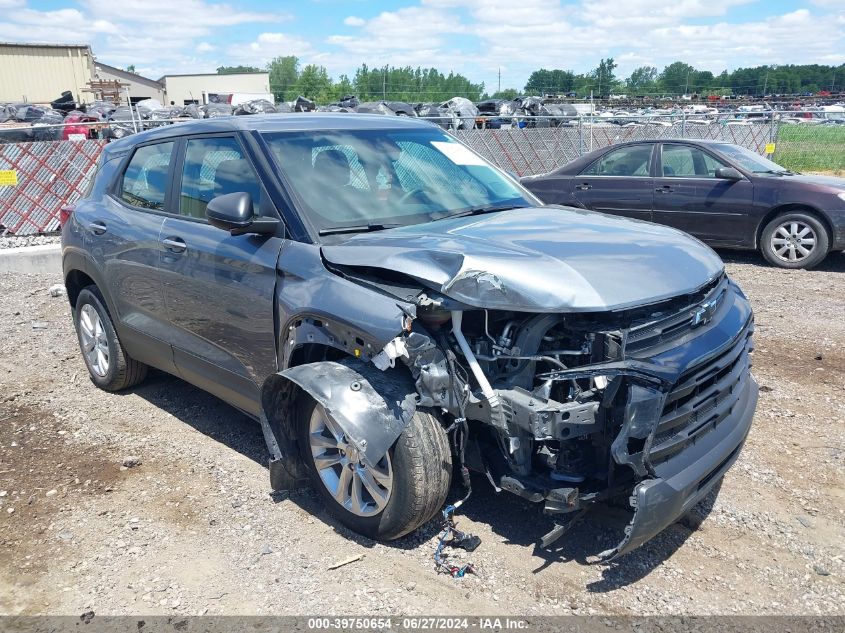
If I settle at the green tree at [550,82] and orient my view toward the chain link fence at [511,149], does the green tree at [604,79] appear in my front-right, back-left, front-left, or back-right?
back-left

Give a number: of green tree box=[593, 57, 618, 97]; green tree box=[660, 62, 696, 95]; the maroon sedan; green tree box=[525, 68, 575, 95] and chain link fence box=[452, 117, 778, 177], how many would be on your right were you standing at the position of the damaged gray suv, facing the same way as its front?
0

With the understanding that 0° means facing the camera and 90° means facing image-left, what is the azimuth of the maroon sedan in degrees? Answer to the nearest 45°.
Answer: approximately 270°

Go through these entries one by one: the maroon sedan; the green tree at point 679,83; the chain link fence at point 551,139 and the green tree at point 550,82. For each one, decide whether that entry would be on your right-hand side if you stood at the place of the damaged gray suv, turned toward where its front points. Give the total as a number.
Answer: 0

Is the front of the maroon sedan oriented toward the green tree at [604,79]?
no

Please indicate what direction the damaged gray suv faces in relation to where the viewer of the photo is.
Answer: facing the viewer and to the right of the viewer

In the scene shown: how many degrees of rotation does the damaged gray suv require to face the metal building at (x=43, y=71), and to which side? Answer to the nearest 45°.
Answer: approximately 180°

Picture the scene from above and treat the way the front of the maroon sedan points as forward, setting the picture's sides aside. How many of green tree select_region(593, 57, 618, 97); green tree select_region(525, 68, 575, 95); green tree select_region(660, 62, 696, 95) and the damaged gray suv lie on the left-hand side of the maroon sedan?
3

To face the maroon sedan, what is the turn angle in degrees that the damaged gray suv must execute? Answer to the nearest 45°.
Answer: approximately 90° to its left

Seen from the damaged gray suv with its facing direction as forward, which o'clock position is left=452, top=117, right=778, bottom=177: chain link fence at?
The chain link fence is roughly at 8 o'clock from the damaged gray suv.

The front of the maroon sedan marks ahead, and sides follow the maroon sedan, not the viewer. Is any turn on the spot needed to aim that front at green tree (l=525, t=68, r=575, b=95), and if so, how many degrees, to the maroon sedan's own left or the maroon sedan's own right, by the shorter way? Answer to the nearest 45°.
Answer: approximately 90° to the maroon sedan's own left

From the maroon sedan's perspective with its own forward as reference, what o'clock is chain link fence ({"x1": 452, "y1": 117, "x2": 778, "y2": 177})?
The chain link fence is roughly at 8 o'clock from the maroon sedan.

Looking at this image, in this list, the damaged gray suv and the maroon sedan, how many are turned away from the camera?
0

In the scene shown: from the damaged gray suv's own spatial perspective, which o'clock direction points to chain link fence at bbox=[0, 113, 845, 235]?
The chain link fence is roughly at 8 o'clock from the damaged gray suv.

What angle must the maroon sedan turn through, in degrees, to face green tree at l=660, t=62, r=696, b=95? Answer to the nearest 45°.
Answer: approximately 90° to its left

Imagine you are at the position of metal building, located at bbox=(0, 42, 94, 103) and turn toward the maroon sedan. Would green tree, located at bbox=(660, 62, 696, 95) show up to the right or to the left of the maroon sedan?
left
